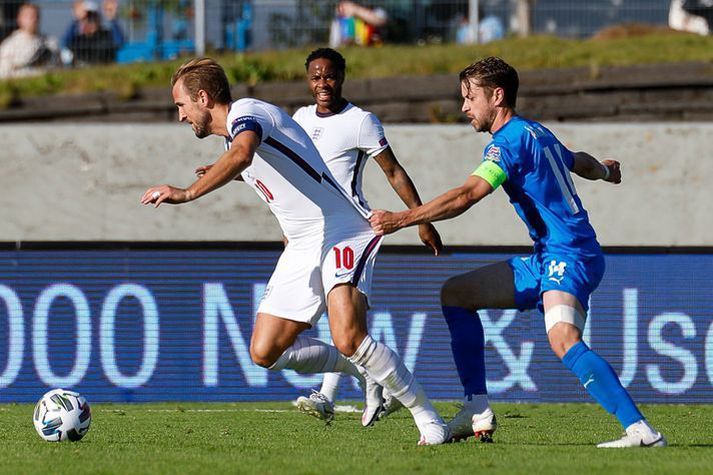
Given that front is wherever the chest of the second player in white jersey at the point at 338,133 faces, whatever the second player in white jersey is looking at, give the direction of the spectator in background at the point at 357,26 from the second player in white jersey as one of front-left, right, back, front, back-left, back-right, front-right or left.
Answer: back-right

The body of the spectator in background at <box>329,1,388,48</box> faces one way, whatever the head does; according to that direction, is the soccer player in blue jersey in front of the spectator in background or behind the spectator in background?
in front

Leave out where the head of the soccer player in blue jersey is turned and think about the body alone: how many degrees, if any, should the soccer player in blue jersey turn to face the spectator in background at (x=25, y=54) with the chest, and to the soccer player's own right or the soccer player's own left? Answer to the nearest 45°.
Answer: approximately 45° to the soccer player's own right

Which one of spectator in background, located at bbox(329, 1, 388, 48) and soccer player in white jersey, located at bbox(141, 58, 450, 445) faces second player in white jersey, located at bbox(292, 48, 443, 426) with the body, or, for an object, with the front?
the spectator in background

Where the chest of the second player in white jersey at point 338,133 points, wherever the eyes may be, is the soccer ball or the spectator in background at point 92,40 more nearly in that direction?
the soccer ball

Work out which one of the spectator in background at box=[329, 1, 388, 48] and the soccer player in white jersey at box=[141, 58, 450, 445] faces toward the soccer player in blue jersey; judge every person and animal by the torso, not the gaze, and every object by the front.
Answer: the spectator in background

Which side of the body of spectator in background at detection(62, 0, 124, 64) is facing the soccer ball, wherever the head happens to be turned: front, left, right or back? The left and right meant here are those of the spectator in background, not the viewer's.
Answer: front

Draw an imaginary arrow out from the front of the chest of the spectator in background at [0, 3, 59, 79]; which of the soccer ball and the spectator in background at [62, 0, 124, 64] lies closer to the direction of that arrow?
the soccer ball

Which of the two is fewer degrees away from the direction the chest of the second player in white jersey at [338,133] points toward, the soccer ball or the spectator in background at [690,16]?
the soccer ball

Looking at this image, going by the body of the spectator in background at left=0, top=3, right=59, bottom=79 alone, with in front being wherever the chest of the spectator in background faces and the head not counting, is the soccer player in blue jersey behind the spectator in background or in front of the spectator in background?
in front

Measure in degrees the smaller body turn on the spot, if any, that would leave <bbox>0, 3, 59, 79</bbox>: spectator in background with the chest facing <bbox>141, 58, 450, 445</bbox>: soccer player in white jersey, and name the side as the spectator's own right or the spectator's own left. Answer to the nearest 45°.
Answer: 0° — they already face them

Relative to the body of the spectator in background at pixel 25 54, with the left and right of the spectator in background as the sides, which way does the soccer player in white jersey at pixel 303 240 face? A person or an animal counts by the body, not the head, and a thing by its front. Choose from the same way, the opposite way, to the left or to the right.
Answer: to the right

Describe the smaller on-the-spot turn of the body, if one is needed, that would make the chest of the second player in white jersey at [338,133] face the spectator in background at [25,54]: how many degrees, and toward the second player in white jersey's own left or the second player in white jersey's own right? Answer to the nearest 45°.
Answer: approximately 90° to the second player in white jersey's own right

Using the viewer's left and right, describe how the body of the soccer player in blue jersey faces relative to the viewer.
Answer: facing to the left of the viewer

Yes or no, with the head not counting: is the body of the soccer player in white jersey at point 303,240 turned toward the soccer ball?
yes
